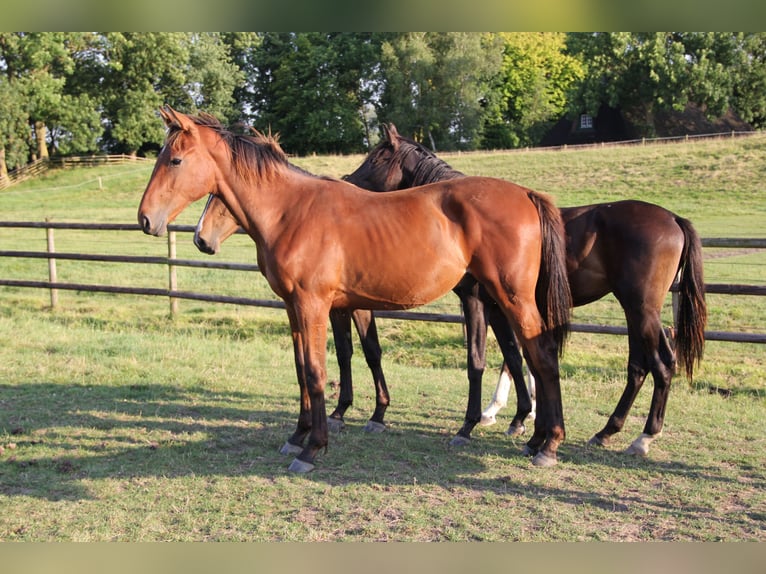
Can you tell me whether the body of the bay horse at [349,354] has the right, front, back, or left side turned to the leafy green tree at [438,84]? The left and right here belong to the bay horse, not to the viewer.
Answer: right

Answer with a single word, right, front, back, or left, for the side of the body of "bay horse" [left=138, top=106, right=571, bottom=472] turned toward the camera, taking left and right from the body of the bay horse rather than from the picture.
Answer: left

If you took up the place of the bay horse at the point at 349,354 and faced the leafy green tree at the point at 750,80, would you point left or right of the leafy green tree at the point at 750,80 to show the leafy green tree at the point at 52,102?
left

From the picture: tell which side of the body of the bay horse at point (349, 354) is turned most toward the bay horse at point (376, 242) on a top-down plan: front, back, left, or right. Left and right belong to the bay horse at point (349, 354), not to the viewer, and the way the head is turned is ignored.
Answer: left

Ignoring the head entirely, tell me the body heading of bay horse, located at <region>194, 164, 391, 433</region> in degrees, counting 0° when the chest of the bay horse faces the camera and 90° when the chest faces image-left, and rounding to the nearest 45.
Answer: approximately 90°

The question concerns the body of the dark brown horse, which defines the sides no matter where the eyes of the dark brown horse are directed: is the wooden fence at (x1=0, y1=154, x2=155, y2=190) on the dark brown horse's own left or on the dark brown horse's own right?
on the dark brown horse's own right

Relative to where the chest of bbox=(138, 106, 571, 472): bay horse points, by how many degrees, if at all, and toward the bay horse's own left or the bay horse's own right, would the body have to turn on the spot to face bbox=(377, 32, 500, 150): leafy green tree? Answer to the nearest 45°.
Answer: approximately 90° to the bay horse's own right

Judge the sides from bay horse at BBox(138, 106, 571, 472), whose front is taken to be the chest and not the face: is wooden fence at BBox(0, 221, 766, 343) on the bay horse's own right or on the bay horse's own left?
on the bay horse's own right

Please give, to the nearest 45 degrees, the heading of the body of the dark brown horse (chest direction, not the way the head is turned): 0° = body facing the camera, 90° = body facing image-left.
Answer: approximately 90°
